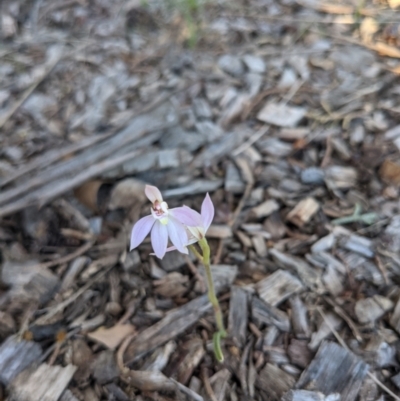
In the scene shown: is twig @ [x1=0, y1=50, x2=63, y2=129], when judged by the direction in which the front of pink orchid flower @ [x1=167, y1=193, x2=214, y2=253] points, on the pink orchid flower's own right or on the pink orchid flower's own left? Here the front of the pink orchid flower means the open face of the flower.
on the pink orchid flower's own right

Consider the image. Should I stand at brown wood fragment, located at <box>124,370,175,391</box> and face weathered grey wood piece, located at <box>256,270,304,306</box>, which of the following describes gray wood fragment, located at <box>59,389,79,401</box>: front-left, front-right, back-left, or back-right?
back-left

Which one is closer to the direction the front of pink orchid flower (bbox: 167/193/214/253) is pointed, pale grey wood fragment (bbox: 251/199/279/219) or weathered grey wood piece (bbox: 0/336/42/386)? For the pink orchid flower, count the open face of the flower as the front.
the weathered grey wood piece

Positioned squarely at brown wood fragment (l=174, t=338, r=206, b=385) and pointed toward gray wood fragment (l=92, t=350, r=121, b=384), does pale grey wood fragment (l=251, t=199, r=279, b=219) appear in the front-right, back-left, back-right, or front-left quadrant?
back-right

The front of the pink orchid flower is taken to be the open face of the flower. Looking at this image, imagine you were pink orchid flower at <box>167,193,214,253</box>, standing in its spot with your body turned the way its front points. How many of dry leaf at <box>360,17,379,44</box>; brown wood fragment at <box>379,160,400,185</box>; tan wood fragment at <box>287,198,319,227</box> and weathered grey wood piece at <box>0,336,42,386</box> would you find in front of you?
1

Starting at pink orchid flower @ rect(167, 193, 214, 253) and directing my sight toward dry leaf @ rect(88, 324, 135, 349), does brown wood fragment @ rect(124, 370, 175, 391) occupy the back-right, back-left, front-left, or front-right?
front-left

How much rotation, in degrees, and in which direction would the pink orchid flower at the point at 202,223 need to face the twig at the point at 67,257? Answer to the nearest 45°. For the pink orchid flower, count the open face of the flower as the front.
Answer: approximately 45° to its right

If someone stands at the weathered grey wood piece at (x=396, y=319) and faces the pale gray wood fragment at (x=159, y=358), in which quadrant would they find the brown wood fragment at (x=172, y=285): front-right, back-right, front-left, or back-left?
front-right

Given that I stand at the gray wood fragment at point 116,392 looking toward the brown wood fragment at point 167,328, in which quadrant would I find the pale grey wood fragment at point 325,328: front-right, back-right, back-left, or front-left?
front-right

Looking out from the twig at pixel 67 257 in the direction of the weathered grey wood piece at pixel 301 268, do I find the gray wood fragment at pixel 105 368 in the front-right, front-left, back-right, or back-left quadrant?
front-right

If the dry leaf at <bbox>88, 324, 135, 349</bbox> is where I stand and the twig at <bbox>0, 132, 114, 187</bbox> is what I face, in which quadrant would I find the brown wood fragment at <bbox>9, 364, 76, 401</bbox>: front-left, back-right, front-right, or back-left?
back-left

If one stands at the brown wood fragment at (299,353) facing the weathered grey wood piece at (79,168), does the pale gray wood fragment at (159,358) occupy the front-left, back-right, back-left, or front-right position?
front-left
